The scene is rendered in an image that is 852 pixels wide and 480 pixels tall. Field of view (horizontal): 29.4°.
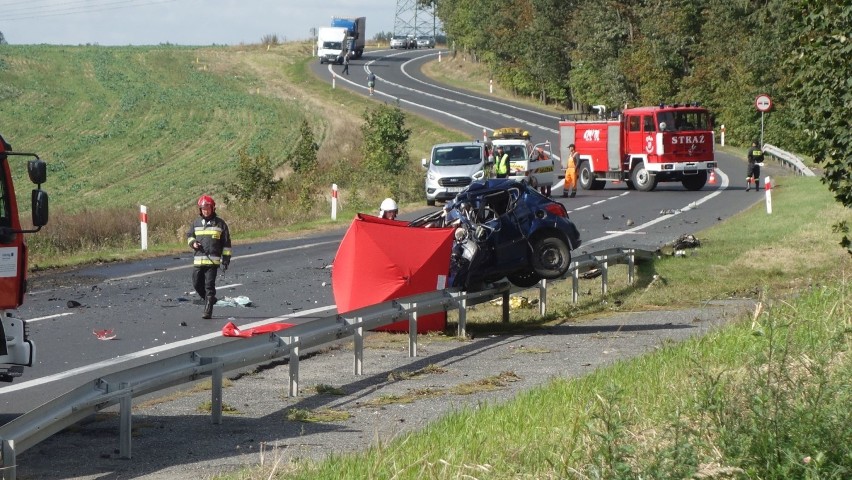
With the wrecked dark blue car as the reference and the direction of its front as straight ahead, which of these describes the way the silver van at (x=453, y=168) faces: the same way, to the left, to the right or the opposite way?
to the left

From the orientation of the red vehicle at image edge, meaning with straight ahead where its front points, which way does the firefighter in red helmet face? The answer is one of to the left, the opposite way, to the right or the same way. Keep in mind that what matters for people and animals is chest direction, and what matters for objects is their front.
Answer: to the right

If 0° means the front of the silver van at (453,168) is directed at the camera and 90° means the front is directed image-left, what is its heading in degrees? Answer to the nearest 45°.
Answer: approximately 0°

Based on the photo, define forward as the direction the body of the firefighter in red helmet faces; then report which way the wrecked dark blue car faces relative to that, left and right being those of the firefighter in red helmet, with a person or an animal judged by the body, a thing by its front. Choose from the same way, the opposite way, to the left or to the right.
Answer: to the right

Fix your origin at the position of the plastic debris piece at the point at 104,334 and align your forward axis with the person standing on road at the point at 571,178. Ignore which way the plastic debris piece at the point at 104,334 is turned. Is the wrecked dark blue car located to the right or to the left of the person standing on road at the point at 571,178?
right

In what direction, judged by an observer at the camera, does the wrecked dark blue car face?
facing to the left of the viewer

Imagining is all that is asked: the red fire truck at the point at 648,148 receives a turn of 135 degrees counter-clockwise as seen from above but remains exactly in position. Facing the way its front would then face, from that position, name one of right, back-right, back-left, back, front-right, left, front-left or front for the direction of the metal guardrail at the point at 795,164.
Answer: front-right
